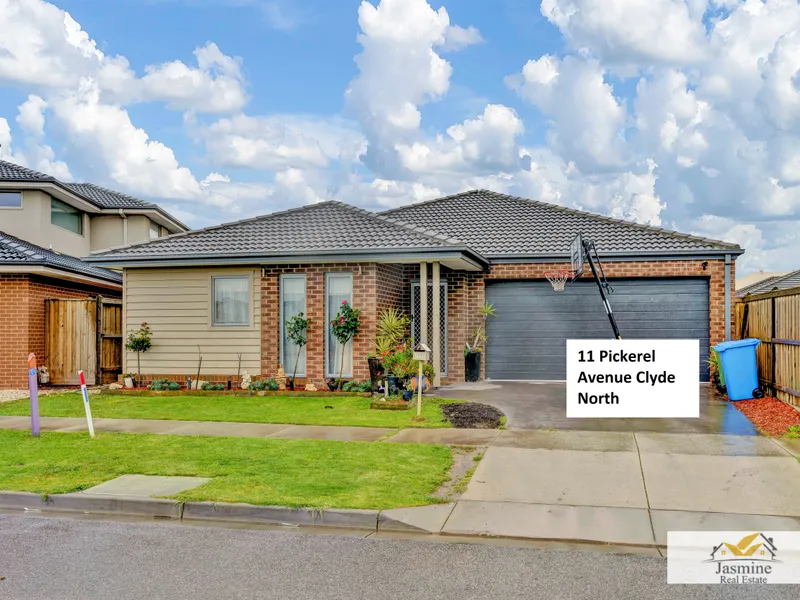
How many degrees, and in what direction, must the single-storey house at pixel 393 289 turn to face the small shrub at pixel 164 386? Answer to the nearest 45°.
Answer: approximately 90° to its right

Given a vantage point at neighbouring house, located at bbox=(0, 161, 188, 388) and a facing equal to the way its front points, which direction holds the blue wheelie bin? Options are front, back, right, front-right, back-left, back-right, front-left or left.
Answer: front-left

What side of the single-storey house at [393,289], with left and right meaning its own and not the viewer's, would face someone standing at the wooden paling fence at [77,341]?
right

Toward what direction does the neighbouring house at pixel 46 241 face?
toward the camera

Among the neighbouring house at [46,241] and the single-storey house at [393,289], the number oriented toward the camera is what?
2

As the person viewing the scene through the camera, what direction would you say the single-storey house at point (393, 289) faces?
facing the viewer
